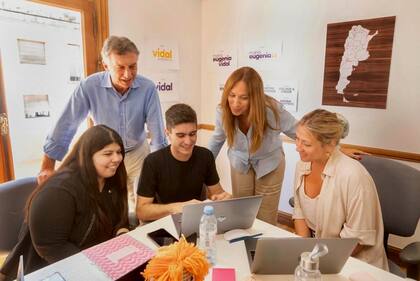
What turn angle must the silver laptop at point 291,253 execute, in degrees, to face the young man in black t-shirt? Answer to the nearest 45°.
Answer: approximately 45° to its left

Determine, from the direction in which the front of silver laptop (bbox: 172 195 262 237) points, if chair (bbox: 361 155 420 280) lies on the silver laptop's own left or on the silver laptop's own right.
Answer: on the silver laptop's own right

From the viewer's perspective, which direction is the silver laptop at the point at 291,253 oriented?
away from the camera

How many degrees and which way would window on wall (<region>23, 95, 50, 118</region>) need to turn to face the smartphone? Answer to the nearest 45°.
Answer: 0° — it already faces it

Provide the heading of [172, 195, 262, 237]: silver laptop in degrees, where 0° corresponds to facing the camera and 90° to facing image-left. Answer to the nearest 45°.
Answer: approximately 135°

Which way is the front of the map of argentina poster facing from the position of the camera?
facing the viewer and to the left of the viewer

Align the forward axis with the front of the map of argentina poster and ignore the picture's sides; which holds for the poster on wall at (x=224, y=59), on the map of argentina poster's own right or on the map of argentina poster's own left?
on the map of argentina poster's own right

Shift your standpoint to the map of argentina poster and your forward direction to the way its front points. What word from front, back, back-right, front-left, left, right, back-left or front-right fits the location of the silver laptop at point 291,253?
front-left

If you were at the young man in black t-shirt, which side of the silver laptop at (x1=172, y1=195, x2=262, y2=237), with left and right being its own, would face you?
front

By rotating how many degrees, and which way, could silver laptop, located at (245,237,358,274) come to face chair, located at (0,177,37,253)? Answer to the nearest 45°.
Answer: approximately 90° to its left

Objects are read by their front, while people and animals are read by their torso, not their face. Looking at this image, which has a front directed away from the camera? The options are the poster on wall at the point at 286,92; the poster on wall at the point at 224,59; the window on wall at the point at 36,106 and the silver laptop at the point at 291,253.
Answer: the silver laptop
